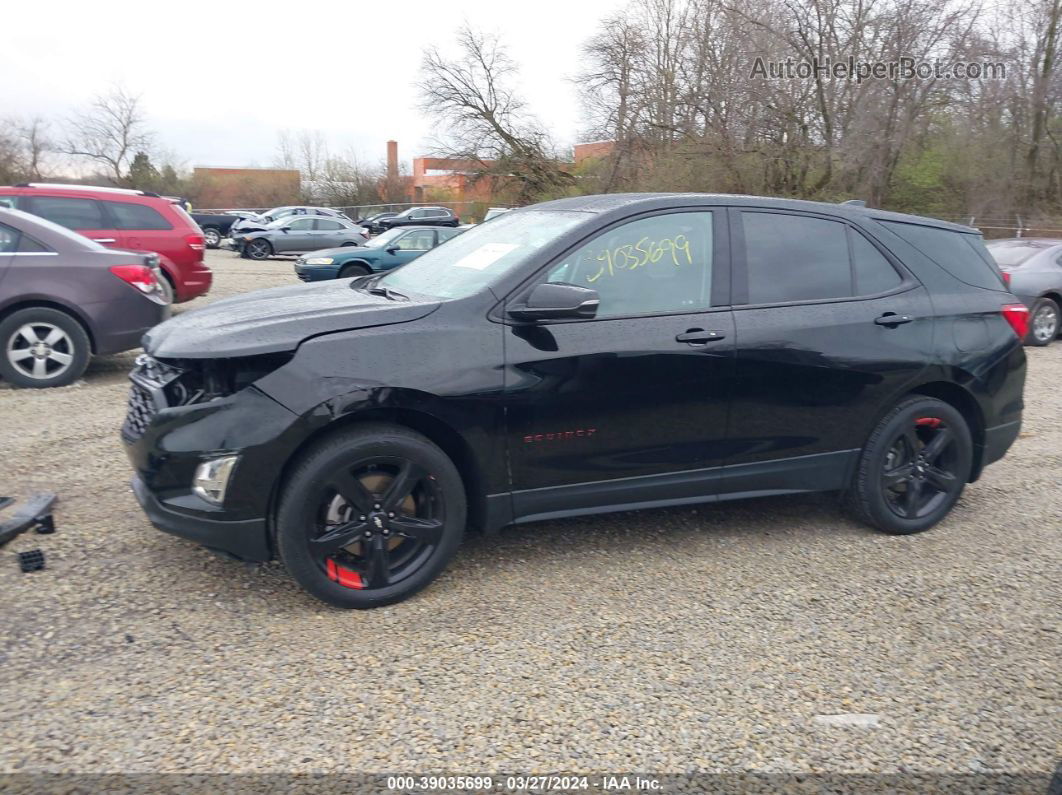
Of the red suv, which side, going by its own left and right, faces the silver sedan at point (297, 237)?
right

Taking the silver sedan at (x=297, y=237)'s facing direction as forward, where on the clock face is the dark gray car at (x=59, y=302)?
The dark gray car is roughly at 9 o'clock from the silver sedan.

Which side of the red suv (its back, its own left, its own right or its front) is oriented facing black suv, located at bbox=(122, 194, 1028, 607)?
left

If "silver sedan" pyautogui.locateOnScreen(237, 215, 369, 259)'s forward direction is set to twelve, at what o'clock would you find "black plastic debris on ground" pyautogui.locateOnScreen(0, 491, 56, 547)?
The black plastic debris on ground is roughly at 9 o'clock from the silver sedan.

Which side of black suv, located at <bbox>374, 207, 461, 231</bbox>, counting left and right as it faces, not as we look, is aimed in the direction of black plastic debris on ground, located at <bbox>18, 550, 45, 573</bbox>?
left

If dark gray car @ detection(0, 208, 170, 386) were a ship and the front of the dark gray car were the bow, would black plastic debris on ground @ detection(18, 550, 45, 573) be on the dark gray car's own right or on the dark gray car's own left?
on the dark gray car's own left

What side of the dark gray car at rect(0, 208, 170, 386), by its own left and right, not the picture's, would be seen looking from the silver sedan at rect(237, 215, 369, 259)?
right

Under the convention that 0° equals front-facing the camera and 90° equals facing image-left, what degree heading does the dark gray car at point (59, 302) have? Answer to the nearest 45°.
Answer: approximately 90°

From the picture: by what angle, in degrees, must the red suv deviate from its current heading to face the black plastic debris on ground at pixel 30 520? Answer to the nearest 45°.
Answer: approximately 90° to its left

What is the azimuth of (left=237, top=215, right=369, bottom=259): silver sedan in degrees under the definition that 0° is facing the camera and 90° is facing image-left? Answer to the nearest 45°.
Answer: approximately 90°

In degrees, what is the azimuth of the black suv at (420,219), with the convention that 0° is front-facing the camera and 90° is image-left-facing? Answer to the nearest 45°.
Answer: approximately 90°

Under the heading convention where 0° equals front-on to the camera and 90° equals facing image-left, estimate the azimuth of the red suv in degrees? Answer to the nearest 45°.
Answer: approximately 90°
